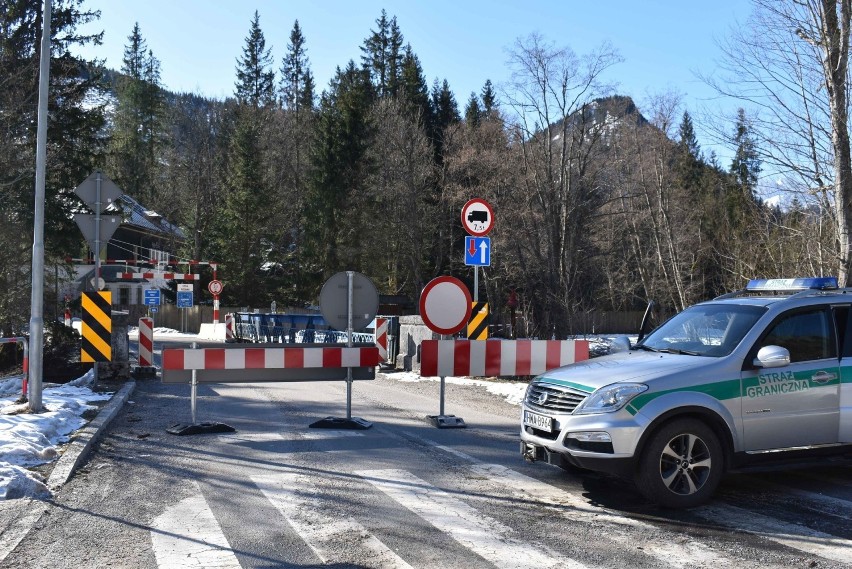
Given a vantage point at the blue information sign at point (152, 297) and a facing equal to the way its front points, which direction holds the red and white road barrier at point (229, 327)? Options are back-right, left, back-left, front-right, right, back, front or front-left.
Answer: front-left

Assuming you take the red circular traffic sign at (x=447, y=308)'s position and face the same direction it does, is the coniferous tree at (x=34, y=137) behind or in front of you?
behind

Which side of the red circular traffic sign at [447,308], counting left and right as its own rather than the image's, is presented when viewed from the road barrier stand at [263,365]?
right

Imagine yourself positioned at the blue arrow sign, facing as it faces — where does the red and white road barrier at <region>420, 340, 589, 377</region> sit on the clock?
The red and white road barrier is roughly at 12 o'clock from the blue arrow sign.

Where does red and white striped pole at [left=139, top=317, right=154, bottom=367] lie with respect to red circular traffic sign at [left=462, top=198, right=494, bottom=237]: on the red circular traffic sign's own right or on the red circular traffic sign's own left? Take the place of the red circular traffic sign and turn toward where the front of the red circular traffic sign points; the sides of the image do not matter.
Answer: on the red circular traffic sign's own right

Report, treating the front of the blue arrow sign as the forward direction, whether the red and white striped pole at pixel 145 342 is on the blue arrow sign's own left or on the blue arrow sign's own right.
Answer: on the blue arrow sign's own right

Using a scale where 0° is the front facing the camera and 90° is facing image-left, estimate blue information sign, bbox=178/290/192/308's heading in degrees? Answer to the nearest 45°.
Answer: approximately 0°

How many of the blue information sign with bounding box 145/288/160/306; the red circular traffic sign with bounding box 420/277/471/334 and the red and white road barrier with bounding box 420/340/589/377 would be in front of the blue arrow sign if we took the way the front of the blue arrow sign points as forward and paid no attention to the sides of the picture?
2
